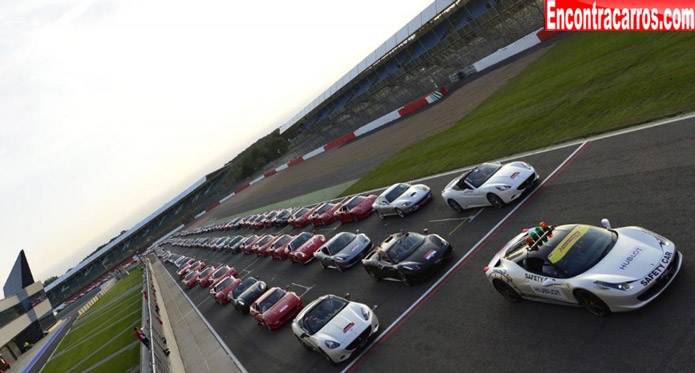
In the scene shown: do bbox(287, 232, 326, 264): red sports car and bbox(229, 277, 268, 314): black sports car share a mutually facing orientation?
no

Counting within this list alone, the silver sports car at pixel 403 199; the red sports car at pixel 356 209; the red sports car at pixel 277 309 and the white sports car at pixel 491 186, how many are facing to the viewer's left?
0

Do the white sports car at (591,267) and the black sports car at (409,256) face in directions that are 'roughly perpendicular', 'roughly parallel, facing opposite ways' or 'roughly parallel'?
roughly parallel

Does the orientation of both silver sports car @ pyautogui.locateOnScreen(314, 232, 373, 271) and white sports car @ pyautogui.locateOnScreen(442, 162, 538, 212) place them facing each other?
no

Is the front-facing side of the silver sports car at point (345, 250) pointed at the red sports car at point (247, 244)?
no

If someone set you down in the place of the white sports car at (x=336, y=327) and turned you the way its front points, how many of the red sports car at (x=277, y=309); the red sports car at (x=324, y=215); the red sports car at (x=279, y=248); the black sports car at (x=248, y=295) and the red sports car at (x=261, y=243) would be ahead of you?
0

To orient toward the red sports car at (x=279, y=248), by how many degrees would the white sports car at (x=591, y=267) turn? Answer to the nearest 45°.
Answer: approximately 180°

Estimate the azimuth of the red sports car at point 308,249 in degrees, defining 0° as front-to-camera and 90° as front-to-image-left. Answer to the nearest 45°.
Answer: approximately 315°

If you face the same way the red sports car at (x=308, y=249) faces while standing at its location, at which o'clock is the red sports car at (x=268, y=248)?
the red sports car at (x=268, y=248) is roughly at 7 o'clock from the red sports car at (x=308, y=249).

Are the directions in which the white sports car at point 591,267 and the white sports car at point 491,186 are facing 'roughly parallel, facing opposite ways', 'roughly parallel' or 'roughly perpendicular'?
roughly parallel

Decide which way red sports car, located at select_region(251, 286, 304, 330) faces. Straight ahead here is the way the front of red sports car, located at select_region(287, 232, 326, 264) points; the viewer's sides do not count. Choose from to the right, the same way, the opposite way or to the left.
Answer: the same way

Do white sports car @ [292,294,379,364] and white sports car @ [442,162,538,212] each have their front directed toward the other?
no

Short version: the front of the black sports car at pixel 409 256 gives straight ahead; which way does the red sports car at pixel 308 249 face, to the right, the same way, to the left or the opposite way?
the same way

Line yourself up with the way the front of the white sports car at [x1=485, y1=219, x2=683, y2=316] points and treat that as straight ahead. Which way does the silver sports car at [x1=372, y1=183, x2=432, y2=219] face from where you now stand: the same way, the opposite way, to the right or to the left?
the same way

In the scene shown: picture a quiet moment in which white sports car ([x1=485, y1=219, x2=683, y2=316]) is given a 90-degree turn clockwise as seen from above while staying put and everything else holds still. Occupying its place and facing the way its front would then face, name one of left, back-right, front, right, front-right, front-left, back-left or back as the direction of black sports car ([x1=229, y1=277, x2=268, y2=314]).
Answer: right

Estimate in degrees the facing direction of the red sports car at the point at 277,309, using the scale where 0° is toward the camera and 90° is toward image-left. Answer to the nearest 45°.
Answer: approximately 315°

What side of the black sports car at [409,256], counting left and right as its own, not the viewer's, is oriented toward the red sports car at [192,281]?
back

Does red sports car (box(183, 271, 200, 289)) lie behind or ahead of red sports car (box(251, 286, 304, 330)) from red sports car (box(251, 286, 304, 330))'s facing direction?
behind

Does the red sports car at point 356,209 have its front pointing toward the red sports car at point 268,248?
no

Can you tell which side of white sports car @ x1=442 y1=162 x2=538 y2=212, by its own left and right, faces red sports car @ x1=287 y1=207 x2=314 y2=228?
back

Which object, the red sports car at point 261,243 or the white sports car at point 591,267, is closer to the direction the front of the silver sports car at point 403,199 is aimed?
the white sports car
